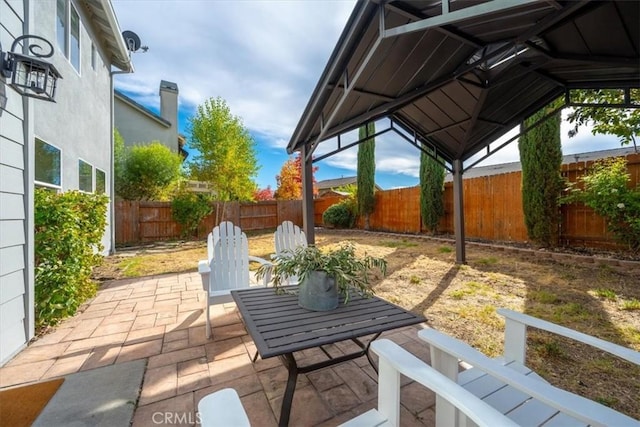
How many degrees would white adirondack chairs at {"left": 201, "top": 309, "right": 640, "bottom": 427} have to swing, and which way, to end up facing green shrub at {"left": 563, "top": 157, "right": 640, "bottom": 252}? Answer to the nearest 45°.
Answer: approximately 90° to its right

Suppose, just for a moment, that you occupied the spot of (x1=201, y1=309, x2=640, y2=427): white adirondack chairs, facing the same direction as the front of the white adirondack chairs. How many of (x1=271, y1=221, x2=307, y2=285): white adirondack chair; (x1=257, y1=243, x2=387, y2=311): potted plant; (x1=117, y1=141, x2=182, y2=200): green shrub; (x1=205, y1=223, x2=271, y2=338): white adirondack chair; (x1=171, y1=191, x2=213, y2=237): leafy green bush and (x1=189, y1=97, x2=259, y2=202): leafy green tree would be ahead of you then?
6

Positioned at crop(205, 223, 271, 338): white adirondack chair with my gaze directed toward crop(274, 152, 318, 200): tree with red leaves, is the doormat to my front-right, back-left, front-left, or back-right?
back-left

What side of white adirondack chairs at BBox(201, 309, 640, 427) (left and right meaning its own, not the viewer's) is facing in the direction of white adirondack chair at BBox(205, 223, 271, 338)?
front

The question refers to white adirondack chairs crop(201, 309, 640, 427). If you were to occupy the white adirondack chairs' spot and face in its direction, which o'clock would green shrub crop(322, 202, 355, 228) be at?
The green shrub is roughly at 1 o'clock from the white adirondack chairs.

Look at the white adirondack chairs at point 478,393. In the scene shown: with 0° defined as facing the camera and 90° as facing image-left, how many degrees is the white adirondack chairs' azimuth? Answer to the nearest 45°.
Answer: approximately 135°

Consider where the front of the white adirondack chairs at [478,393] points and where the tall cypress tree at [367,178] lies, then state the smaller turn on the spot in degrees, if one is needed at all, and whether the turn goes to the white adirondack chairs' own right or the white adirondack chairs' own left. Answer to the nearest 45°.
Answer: approximately 45° to the white adirondack chairs' own right

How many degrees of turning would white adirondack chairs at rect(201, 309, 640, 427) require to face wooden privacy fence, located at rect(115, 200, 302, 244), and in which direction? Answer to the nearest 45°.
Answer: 0° — it already faces it

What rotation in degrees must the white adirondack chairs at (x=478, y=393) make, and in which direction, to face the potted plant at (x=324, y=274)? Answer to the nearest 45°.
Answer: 0° — it already faces it

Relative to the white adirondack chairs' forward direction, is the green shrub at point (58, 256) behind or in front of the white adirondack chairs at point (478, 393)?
in front

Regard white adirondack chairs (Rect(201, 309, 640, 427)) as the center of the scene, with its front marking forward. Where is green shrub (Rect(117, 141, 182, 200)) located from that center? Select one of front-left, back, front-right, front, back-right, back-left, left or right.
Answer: front

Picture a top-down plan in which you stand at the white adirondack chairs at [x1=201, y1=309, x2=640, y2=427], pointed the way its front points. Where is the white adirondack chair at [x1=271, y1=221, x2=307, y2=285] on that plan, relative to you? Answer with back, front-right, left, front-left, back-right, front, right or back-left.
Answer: front

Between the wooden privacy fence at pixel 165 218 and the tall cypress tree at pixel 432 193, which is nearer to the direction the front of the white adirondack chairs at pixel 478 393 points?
the wooden privacy fence

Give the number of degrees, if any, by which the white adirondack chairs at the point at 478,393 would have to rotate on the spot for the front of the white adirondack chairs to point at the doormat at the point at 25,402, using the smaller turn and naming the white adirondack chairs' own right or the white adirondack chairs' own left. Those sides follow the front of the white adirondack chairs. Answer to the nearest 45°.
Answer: approximately 45° to the white adirondack chairs' own left

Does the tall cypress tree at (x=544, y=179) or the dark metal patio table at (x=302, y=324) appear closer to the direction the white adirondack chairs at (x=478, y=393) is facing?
the dark metal patio table

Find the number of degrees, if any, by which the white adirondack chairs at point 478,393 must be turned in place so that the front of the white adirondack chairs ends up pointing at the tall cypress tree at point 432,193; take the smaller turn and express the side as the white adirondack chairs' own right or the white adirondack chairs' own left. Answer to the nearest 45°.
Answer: approximately 45° to the white adirondack chairs' own right
